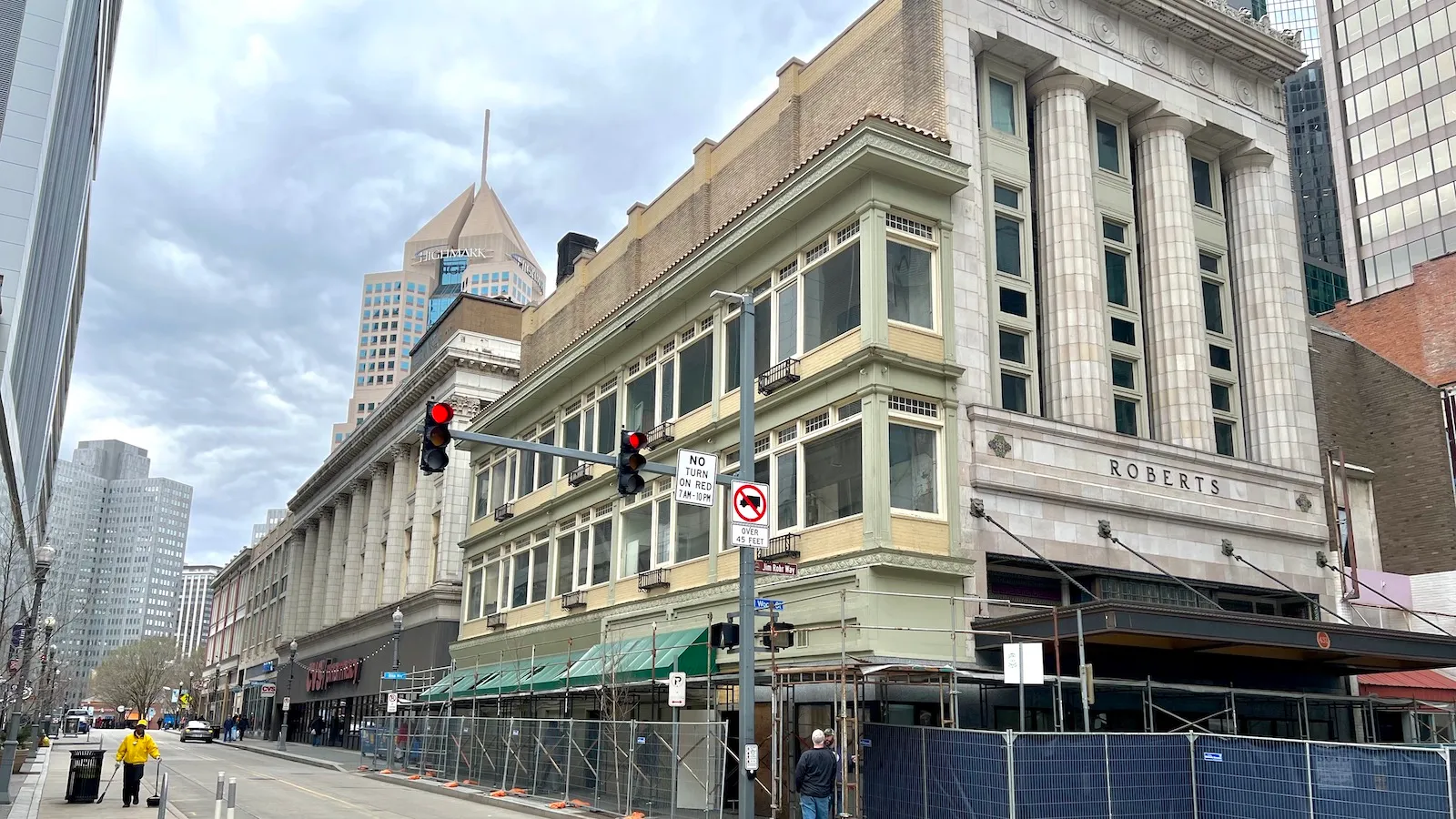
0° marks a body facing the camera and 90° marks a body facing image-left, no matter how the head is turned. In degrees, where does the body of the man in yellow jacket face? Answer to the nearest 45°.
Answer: approximately 0°

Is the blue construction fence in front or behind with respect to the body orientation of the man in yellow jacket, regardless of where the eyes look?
in front

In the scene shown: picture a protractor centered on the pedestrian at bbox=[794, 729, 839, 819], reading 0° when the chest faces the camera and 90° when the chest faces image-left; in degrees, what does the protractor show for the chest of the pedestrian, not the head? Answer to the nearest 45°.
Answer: approximately 180°

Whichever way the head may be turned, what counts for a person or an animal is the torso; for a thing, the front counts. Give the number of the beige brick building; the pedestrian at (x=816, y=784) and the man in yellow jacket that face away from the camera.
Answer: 1

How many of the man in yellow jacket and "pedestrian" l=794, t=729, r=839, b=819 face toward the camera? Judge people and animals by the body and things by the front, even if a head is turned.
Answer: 1

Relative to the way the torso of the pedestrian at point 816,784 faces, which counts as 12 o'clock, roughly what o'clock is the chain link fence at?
The chain link fence is roughly at 11 o'clock from the pedestrian.
